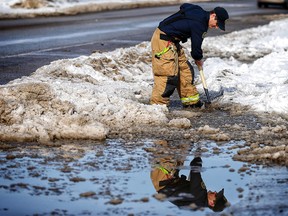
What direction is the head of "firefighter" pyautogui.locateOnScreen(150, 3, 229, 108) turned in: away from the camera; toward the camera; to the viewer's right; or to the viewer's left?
to the viewer's right

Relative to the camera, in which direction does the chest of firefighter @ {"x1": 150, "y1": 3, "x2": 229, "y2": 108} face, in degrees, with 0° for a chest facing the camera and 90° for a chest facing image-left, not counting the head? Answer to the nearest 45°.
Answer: approximately 270°
